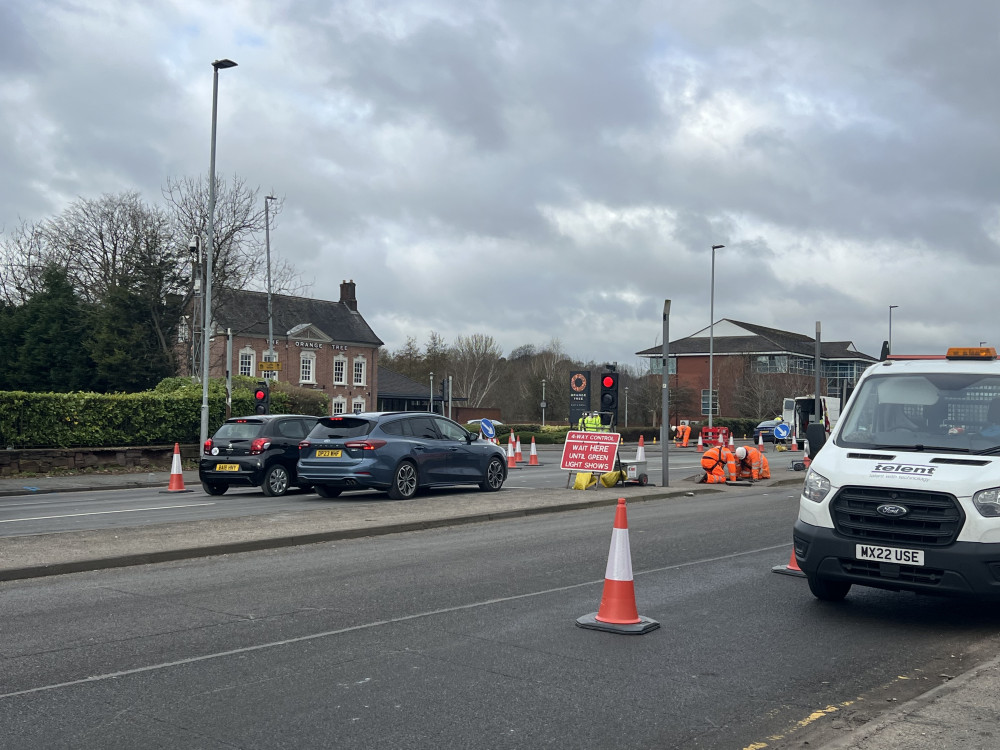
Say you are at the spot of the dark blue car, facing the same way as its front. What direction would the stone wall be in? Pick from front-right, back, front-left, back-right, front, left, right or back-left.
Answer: left

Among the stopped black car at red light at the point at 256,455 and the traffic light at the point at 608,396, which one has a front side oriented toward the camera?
the traffic light

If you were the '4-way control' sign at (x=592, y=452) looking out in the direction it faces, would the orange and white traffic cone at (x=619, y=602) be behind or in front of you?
in front

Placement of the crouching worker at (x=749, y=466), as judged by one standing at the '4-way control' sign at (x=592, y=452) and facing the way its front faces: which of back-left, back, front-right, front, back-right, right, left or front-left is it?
back-left

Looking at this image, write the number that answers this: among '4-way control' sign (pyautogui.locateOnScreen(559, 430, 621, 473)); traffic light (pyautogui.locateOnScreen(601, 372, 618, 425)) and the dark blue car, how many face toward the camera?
2

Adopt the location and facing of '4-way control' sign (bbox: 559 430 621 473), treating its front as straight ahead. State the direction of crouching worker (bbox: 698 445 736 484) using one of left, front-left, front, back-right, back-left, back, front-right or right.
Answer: back-left

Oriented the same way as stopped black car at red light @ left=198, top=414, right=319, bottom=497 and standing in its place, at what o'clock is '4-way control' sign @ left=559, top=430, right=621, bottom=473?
The '4-way control' sign is roughly at 2 o'clock from the stopped black car at red light.

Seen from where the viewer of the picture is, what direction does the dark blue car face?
facing away from the viewer and to the right of the viewer

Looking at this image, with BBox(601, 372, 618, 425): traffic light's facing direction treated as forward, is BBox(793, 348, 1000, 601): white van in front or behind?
in front

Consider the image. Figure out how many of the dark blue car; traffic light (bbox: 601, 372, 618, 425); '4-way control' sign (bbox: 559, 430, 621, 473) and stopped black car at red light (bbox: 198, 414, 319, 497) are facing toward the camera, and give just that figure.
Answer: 2

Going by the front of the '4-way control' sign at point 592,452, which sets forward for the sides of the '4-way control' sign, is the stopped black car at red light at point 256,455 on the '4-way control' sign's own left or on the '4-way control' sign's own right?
on the '4-way control' sign's own right

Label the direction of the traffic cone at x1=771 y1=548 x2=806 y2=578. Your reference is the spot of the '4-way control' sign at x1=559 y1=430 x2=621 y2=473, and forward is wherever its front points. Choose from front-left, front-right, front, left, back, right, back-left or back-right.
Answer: front

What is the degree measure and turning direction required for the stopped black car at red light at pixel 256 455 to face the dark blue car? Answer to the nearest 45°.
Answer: approximately 90° to its right

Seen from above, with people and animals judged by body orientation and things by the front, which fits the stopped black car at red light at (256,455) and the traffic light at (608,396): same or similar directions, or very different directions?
very different directions

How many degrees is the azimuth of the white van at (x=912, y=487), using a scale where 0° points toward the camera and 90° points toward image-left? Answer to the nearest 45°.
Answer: approximately 45°

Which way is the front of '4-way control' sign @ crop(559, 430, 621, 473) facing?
toward the camera

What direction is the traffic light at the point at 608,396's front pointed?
toward the camera
